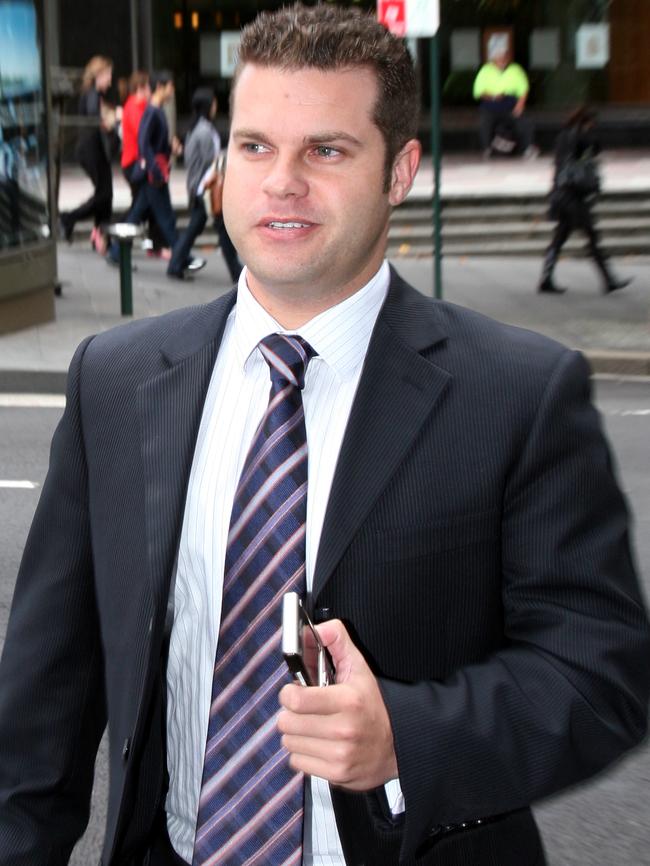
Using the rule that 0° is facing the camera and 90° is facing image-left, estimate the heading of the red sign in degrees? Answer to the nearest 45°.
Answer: approximately 0°

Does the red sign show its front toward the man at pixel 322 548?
yes

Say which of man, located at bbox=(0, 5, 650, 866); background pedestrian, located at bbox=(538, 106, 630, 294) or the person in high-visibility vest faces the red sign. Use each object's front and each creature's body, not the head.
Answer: the person in high-visibility vest

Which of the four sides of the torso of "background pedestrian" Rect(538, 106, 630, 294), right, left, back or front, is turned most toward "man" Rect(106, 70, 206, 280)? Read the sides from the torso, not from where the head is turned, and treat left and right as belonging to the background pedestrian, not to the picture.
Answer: back

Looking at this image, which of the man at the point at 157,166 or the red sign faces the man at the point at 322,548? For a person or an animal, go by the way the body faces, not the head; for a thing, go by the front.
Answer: the red sign

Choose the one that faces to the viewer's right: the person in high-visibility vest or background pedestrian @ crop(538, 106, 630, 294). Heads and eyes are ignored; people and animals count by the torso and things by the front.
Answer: the background pedestrian

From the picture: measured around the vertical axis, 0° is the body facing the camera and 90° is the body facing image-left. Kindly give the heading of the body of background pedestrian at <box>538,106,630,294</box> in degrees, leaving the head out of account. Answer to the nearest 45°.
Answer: approximately 270°

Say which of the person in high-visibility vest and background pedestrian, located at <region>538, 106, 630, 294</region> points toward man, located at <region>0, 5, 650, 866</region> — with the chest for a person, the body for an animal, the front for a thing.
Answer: the person in high-visibility vest
